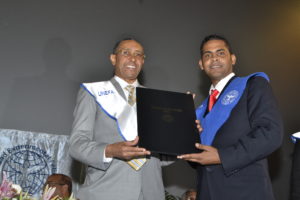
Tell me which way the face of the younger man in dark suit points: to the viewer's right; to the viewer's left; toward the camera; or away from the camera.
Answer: toward the camera

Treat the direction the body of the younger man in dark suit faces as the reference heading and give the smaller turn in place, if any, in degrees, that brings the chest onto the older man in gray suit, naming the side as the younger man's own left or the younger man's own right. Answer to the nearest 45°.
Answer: approximately 45° to the younger man's own right

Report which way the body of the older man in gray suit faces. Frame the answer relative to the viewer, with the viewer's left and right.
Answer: facing the viewer and to the right of the viewer

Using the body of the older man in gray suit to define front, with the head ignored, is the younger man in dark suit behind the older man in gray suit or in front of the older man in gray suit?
in front

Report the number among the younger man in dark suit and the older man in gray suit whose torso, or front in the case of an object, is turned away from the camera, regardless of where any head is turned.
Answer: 0

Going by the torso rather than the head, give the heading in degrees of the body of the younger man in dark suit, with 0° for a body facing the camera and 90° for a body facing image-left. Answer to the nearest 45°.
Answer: approximately 45°
